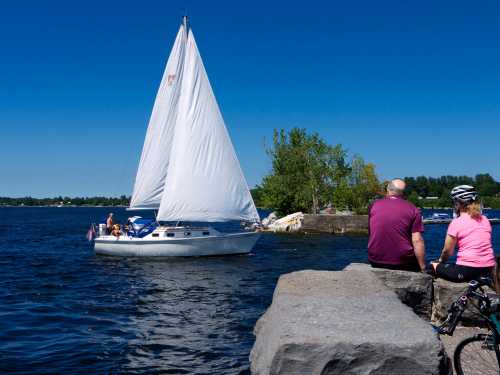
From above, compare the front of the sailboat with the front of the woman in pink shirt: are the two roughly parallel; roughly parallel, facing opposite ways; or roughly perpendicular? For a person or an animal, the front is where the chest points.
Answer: roughly perpendicular

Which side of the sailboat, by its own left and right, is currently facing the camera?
right

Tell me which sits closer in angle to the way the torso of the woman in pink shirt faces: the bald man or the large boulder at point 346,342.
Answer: the bald man

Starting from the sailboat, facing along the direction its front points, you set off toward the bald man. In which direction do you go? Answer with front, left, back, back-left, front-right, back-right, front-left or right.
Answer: right

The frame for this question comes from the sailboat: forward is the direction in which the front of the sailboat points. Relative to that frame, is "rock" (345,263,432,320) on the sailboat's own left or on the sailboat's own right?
on the sailboat's own right

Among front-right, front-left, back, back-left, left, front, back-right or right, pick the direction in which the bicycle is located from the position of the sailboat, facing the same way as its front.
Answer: right

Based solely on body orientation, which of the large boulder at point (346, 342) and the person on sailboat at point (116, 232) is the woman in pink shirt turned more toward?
the person on sailboat

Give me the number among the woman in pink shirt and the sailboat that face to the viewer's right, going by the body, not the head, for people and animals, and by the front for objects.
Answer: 1

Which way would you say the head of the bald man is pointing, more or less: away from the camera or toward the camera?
away from the camera

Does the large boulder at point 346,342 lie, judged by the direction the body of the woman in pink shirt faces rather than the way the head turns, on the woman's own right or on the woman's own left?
on the woman's own left

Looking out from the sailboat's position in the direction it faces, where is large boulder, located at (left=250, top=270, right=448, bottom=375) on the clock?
The large boulder is roughly at 3 o'clock from the sailboat.

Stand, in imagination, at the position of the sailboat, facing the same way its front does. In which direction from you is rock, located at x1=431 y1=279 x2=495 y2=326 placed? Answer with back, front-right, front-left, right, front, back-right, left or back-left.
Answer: right

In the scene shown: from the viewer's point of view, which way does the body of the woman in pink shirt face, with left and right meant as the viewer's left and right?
facing away from the viewer and to the left of the viewer
